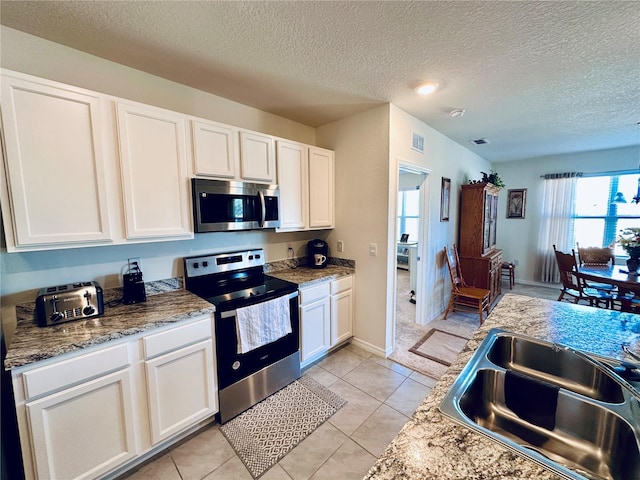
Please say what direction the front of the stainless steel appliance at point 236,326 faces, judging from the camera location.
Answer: facing the viewer and to the right of the viewer

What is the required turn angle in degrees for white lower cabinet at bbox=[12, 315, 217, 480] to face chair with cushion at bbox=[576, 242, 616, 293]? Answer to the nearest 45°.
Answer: approximately 45° to its left

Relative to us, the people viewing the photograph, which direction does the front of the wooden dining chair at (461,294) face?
facing to the right of the viewer

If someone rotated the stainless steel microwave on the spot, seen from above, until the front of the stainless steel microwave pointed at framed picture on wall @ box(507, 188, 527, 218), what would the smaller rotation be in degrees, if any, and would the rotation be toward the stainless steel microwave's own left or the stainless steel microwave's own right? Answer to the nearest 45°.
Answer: approximately 45° to the stainless steel microwave's own left

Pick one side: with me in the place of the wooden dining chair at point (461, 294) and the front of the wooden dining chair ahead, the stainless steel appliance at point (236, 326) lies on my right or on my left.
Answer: on my right

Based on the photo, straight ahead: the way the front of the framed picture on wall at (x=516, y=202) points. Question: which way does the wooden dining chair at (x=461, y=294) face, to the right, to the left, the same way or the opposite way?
to the left

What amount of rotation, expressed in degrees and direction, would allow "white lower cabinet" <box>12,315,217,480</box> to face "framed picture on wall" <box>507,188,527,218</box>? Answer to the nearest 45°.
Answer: approximately 45° to its left

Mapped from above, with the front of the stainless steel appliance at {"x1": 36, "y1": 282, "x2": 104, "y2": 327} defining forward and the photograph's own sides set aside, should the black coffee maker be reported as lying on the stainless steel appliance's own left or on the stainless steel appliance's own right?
on the stainless steel appliance's own left

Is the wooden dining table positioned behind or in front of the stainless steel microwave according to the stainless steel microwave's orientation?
in front

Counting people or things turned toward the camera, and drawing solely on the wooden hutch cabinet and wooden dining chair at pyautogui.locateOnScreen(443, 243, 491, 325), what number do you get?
0

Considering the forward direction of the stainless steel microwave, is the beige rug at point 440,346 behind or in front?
in front

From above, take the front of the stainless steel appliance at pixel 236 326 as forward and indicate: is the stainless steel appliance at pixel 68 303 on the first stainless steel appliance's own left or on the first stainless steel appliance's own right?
on the first stainless steel appliance's own right

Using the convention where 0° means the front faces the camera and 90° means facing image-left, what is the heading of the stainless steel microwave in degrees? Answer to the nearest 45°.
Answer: approximately 315°

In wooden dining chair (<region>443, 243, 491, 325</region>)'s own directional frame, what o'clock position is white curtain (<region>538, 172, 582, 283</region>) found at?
The white curtain is roughly at 10 o'clock from the wooden dining chair.
